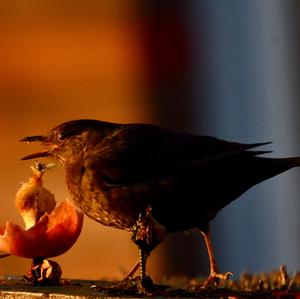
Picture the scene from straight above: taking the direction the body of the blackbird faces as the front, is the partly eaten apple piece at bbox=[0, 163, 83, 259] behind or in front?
in front

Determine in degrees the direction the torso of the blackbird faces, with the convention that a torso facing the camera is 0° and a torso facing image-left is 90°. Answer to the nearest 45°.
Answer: approximately 90°
